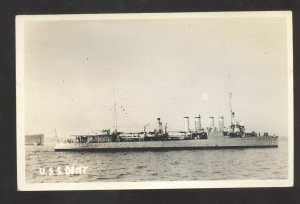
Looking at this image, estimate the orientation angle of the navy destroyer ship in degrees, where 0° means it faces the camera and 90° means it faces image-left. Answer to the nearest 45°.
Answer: approximately 270°
